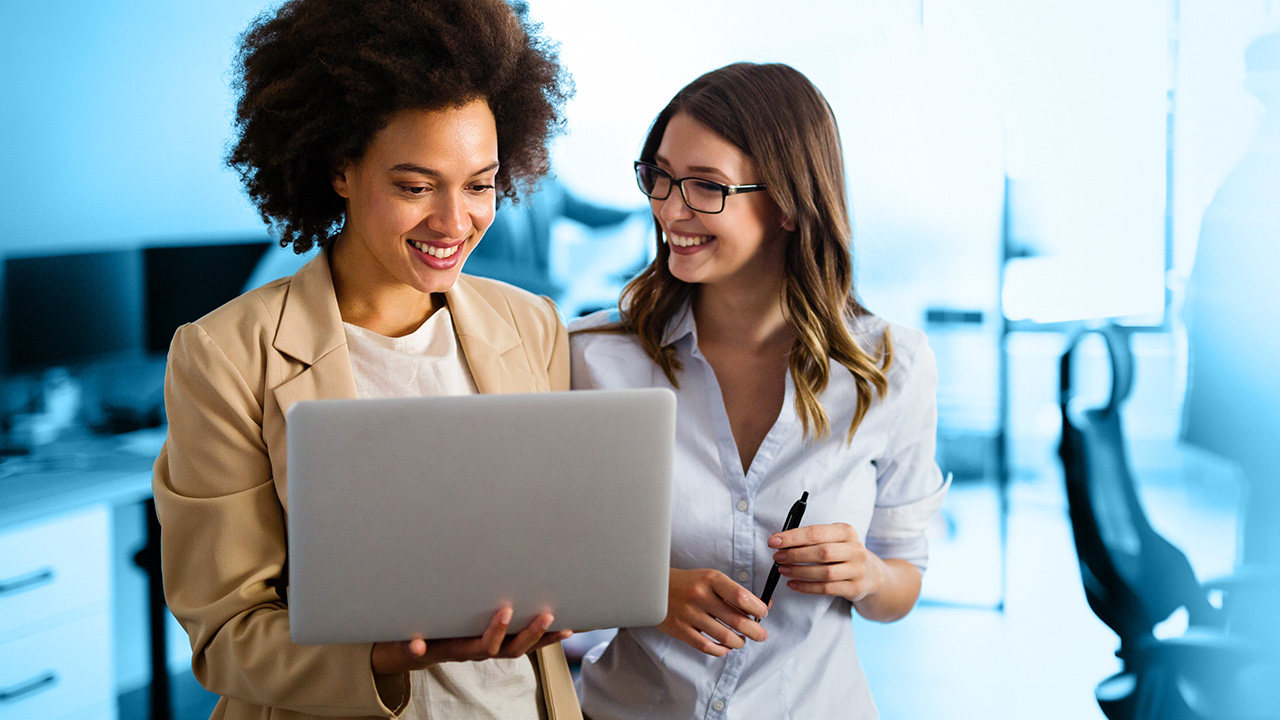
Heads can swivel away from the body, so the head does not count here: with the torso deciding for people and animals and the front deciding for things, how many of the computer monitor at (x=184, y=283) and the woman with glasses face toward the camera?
2

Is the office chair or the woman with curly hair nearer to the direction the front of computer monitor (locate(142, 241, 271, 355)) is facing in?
the woman with curly hair

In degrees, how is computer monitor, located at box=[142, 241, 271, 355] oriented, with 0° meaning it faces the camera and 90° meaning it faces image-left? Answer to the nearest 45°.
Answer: approximately 0°

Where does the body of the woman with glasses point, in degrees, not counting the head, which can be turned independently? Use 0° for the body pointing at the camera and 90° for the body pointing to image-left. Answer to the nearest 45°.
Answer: approximately 0°

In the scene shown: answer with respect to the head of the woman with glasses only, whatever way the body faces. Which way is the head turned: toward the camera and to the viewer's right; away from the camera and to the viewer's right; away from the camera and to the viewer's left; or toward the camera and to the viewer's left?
toward the camera and to the viewer's left

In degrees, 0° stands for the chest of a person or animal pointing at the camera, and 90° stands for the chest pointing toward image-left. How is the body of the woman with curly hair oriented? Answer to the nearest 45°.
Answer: approximately 315°

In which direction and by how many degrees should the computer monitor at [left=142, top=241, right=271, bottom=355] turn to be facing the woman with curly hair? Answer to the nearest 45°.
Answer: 0° — it already faces them

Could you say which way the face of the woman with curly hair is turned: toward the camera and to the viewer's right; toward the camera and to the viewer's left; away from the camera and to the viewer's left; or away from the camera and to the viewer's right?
toward the camera and to the viewer's right
